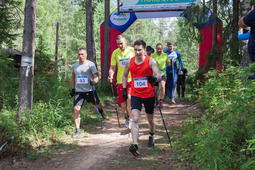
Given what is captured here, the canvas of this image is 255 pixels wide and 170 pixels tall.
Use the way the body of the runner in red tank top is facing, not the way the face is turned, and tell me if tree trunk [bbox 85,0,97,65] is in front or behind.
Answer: behind

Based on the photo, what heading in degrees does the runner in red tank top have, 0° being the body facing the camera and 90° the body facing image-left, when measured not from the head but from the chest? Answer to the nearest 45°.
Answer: approximately 0°

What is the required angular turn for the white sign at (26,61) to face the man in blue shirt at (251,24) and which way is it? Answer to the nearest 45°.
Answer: approximately 45° to its left

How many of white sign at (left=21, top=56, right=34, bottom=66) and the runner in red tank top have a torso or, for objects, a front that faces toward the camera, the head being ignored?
2

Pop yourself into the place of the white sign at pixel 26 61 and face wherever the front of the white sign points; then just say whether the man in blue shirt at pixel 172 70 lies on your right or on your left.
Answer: on your left

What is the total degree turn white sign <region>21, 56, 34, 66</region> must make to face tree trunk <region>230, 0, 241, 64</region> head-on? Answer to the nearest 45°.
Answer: approximately 90° to its left

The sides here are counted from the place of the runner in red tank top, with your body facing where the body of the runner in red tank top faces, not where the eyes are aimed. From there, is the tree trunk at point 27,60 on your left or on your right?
on your right

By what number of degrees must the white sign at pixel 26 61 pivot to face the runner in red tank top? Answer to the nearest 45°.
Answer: approximately 45° to its left
